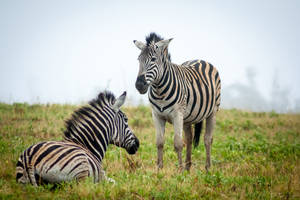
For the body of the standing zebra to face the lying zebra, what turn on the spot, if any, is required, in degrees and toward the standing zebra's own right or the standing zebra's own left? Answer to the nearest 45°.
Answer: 0° — it already faces it

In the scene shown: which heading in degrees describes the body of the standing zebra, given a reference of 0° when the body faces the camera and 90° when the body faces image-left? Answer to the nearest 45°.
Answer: approximately 45°
